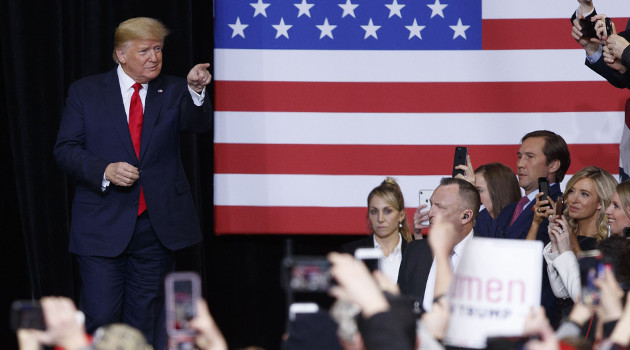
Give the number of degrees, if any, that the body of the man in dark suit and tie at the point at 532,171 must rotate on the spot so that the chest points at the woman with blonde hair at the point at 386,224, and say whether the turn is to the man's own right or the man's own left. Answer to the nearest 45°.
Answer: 0° — they already face them

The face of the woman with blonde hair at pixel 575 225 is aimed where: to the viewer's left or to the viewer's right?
to the viewer's left

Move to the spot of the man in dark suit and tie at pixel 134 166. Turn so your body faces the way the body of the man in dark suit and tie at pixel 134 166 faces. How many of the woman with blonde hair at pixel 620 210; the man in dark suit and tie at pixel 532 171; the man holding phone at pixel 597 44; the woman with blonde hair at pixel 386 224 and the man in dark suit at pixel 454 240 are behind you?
0

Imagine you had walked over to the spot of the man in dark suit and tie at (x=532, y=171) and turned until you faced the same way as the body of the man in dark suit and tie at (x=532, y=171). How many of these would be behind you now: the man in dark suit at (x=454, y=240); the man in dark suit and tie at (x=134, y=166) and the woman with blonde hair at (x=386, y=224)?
0

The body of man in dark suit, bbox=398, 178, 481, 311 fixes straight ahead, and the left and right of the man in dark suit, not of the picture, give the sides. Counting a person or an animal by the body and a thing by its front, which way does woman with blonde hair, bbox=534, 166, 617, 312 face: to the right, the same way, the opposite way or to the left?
the same way

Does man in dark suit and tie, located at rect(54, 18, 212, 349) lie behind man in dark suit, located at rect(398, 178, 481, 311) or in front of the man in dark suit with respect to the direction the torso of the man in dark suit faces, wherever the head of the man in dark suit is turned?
in front

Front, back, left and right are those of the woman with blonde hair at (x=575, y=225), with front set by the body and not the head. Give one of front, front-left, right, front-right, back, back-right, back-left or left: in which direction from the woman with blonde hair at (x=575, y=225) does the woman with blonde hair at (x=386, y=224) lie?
front-right

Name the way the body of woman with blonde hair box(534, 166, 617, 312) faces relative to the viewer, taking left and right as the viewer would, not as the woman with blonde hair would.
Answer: facing the viewer and to the left of the viewer

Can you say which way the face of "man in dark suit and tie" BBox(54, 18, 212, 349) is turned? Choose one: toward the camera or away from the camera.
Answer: toward the camera

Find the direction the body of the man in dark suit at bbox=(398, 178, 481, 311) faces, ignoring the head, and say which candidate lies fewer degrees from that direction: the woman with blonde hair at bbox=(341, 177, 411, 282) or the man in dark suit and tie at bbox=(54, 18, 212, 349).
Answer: the man in dark suit and tie

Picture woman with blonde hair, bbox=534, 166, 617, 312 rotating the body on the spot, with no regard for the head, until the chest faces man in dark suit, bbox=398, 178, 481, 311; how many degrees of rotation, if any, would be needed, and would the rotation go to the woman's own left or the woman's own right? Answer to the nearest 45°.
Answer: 0° — they already face them
